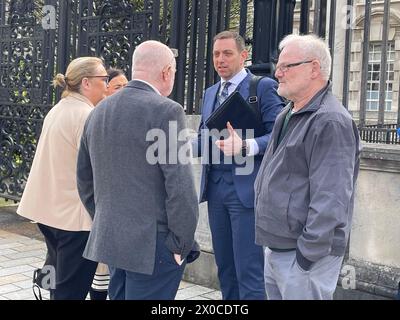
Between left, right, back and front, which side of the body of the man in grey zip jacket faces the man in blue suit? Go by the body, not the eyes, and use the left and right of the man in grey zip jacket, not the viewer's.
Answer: right

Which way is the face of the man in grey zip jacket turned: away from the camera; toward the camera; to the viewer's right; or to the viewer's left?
to the viewer's left

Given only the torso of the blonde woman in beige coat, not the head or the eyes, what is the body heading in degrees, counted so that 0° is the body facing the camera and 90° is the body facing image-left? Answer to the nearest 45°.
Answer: approximately 225°

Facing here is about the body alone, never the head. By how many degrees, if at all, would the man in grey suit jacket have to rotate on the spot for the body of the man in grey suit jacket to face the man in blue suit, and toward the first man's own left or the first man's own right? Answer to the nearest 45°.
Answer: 0° — they already face them

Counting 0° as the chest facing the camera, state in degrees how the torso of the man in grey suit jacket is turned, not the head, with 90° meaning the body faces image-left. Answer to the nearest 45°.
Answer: approximately 225°

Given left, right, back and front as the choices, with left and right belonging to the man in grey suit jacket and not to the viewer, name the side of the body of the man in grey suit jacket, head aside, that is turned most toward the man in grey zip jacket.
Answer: right

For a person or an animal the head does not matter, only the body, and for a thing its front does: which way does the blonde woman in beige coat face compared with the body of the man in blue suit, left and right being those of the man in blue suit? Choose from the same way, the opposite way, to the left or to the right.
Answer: the opposite way

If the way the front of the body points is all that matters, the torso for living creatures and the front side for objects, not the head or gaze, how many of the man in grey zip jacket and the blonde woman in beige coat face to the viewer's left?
1

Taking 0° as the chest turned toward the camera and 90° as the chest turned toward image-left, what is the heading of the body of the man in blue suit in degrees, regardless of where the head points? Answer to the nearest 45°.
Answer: approximately 45°

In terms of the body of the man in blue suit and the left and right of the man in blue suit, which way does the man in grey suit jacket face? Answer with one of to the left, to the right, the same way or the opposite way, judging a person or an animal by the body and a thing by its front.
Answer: the opposite way

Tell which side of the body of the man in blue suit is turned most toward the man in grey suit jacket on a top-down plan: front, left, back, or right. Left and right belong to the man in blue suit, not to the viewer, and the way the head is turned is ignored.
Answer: front

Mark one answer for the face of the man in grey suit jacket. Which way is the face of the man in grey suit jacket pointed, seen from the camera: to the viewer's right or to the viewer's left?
to the viewer's right

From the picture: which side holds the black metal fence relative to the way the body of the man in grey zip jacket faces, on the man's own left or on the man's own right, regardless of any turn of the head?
on the man's own right
